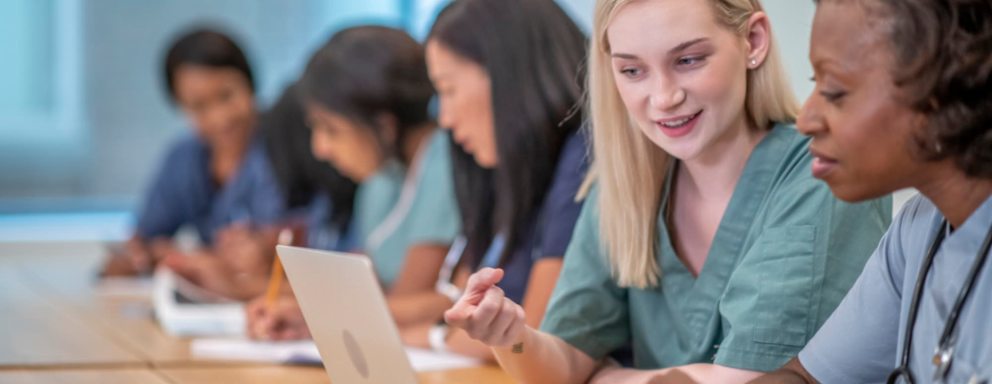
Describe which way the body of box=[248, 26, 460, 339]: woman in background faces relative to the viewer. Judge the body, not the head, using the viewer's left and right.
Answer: facing to the left of the viewer

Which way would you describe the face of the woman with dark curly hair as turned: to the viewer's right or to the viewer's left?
to the viewer's left

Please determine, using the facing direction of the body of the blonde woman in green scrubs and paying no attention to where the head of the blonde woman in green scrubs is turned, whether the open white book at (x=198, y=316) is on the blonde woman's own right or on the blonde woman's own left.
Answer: on the blonde woman's own right

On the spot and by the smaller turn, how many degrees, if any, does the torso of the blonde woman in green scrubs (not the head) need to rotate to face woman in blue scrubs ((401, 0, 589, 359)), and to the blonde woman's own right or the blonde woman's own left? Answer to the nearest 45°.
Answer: approximately 90° to the blonde woman's own right

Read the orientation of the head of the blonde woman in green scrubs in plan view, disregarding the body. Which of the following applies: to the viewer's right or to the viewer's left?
to the viewer's left

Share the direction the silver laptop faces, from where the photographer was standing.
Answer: facing away from the viewer and to the right of the viewer

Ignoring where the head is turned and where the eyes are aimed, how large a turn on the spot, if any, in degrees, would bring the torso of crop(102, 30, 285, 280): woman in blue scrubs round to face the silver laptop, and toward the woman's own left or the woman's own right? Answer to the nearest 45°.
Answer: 0° — they already face it

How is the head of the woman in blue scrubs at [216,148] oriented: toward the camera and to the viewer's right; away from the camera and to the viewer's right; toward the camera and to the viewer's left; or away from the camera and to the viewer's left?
toward the camera and to the viewer's right

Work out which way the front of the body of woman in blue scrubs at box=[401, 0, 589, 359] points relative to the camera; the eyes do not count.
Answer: to the viewer's left

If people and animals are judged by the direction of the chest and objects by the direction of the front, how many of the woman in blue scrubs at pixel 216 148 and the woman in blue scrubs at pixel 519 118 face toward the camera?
1

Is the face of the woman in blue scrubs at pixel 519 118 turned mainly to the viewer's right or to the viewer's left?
to the viewer's left
